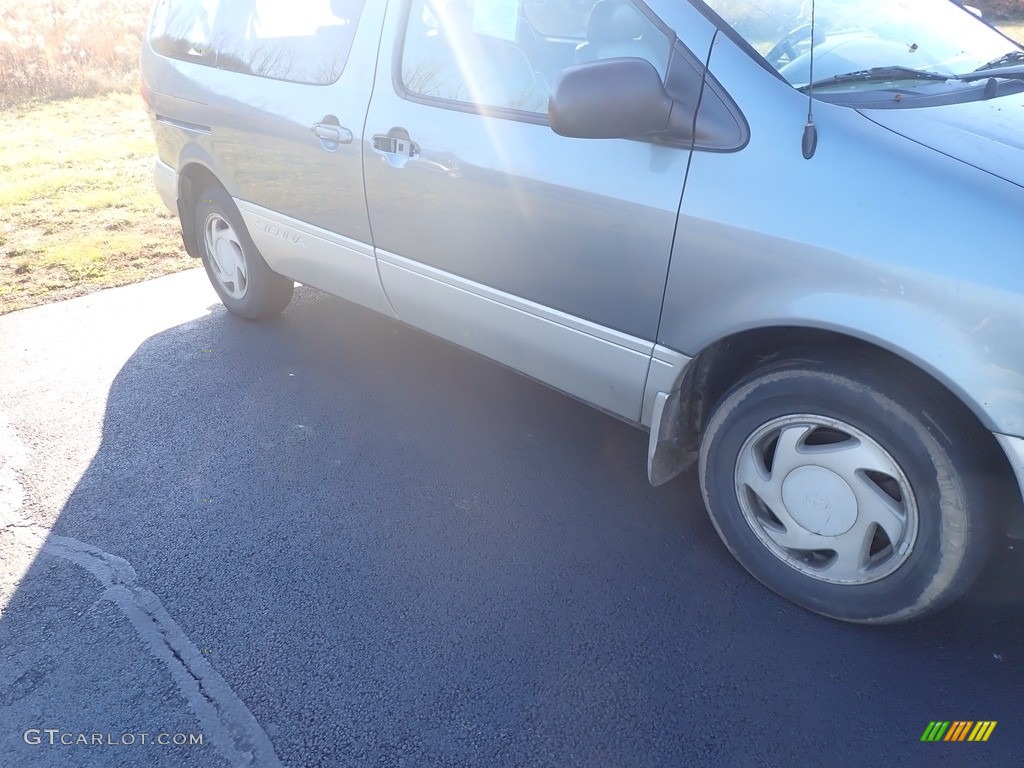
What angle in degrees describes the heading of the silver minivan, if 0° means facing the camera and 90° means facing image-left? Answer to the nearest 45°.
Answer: approximately 315°
